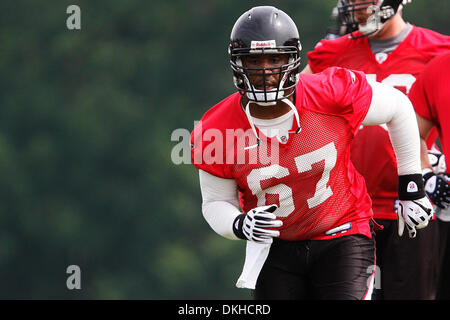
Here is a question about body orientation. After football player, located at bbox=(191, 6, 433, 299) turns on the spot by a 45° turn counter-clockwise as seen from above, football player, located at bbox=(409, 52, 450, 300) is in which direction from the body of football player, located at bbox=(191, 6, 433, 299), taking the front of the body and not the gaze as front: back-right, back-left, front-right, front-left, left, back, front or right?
left

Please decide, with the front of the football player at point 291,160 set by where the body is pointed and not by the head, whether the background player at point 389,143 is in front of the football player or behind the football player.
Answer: behind
